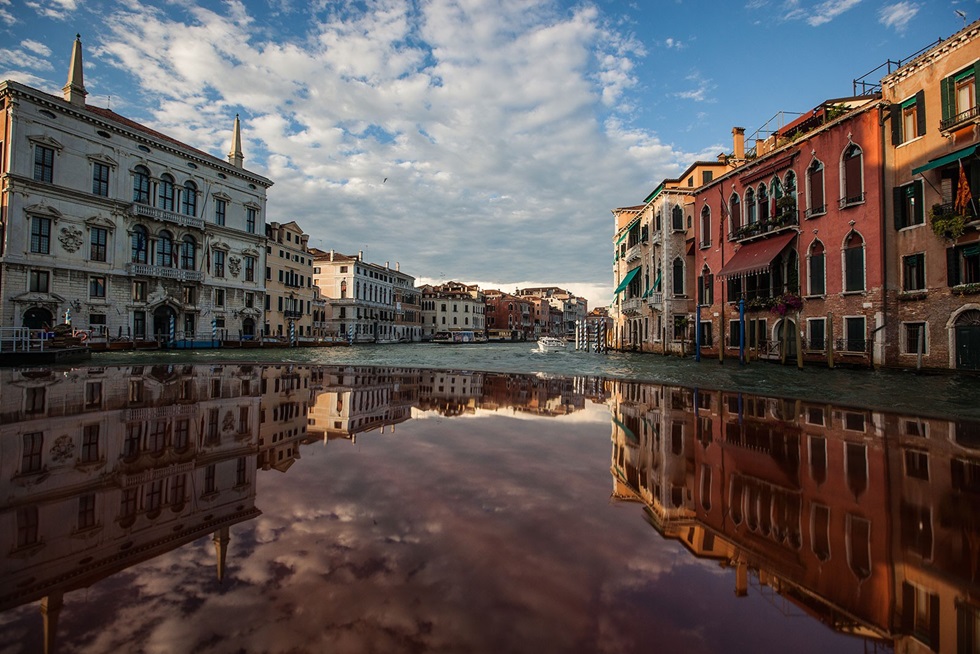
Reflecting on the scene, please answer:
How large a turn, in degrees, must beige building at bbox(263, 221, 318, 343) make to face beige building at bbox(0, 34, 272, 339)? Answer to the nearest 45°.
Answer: approximately 90° to its right

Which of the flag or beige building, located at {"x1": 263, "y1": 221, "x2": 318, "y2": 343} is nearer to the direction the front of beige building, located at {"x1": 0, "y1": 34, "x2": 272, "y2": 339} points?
the flag

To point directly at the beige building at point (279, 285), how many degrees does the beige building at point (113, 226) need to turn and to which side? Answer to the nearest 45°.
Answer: approximately 90° to its left

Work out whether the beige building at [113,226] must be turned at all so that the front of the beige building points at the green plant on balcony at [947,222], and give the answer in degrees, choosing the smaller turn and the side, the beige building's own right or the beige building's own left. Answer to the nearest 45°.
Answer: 0° — it already faces it

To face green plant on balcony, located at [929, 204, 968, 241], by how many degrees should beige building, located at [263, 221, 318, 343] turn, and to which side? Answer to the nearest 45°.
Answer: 0° — it already faces it

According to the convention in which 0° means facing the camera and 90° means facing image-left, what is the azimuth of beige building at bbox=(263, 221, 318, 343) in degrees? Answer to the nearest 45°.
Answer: approximately 315°

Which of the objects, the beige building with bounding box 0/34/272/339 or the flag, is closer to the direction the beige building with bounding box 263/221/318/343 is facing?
the flag

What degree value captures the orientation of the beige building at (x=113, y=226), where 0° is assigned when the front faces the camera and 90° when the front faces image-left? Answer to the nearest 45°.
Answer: approximately 315°
